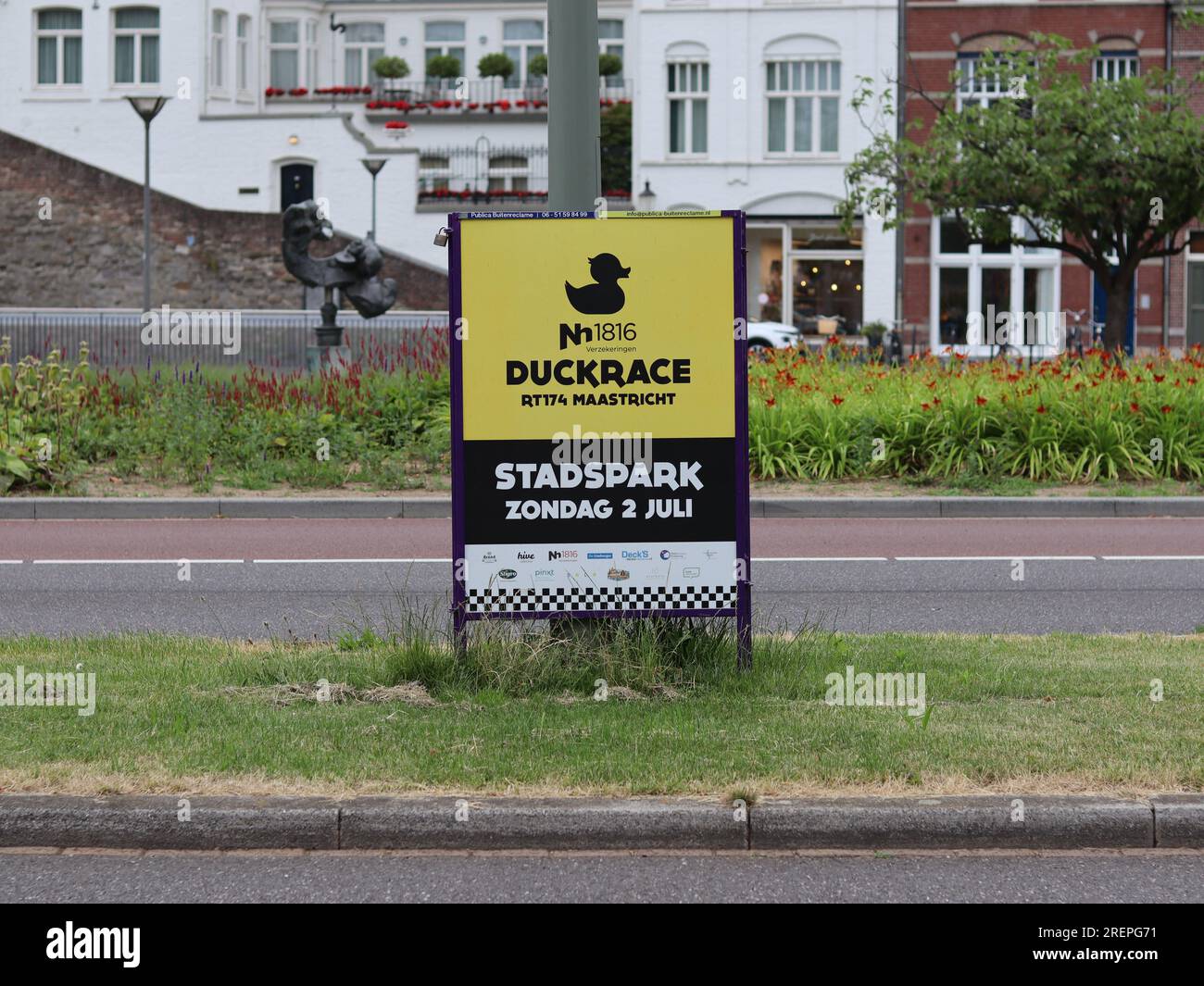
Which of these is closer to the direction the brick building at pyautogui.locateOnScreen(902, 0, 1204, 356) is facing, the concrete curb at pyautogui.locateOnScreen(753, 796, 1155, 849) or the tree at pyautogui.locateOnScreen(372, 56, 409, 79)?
the concrete curb

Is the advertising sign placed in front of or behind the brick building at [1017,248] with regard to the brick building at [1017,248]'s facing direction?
in front

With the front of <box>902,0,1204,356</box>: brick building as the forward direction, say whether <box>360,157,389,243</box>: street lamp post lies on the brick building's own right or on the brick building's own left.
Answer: on the brick building's own right

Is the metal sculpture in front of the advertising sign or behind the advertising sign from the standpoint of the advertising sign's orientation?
behind

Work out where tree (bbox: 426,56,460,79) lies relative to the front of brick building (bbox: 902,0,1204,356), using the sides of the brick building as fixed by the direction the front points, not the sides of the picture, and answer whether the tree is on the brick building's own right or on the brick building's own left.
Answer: on the brick building's own right

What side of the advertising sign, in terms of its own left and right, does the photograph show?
front

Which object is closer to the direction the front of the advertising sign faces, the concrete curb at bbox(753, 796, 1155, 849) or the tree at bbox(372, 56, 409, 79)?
the concrete curb

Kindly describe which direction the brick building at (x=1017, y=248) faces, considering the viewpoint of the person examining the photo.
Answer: facing the viewer

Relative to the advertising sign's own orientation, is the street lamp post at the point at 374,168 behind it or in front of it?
behind

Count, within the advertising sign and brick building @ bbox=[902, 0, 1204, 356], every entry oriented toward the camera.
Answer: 2

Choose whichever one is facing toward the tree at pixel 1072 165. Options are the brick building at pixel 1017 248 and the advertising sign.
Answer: the brick building
